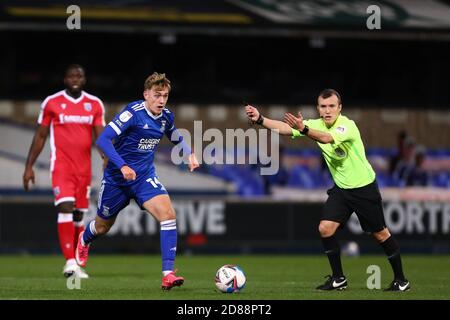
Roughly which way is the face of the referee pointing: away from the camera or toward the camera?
toward the camera

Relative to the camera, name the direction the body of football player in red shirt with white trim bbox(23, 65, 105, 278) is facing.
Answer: toward the camera

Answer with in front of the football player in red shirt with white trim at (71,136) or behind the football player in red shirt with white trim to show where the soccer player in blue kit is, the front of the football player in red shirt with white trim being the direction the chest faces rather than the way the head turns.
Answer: in front

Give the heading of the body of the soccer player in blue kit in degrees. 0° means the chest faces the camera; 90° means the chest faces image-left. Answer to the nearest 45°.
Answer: approximately 315°

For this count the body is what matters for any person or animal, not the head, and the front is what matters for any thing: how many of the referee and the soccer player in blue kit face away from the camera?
0

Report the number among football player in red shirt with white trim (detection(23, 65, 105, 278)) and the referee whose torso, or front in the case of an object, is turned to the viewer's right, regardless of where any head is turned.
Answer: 0

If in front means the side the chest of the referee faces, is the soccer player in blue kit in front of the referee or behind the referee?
in front

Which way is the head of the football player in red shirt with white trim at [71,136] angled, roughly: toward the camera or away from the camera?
toward the camera

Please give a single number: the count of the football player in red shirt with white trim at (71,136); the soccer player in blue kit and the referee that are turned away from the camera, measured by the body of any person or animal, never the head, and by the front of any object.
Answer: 0

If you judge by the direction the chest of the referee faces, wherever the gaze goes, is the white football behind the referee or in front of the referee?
in front

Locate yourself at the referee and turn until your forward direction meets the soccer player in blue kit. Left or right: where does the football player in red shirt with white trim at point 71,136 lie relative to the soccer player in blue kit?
right

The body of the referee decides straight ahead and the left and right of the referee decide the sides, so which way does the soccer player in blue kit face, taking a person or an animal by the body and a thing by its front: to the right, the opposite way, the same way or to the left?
to the left
